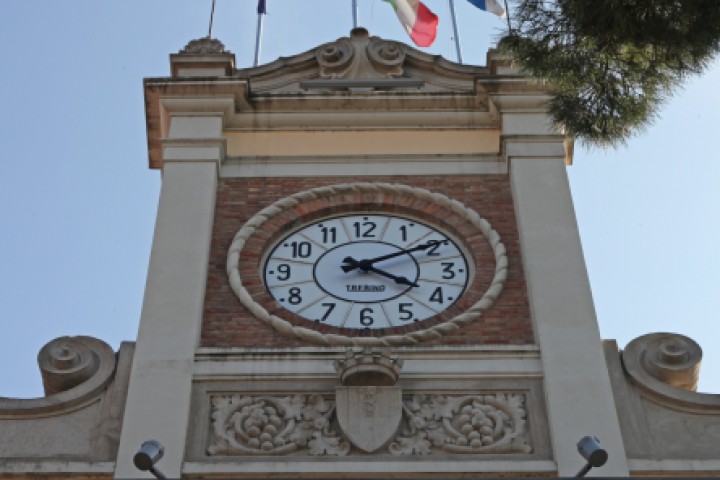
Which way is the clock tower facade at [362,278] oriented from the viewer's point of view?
toward the camera
